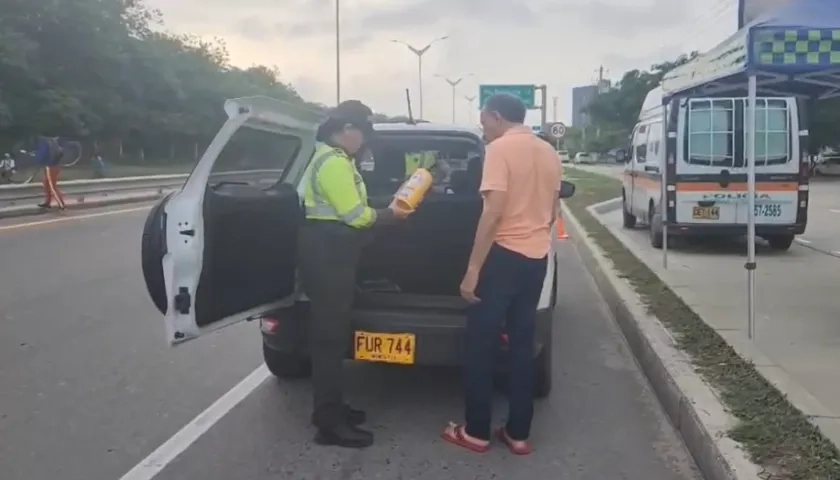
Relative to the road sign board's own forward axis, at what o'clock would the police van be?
The police van is roughly at 12 o'clock from the road sign board.

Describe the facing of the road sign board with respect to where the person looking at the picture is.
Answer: facing the viewer

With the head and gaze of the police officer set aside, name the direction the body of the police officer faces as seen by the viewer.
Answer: to the viewer's right

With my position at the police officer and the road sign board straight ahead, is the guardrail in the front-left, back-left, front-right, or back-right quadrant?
front-left

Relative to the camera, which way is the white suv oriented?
away from the camera

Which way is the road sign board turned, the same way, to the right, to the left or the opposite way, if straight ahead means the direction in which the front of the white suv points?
the opposite way

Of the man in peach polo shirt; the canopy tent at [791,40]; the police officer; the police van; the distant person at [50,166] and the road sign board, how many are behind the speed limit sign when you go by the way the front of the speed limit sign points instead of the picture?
1

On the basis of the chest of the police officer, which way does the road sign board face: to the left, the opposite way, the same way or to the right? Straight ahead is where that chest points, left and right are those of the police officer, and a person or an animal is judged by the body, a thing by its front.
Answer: to the right

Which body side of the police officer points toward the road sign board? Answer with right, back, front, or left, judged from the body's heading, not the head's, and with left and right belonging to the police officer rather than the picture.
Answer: left

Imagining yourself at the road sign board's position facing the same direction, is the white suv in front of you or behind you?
in front

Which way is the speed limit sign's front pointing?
toward the camera

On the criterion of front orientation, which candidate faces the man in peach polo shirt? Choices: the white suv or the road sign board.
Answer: the road sign board

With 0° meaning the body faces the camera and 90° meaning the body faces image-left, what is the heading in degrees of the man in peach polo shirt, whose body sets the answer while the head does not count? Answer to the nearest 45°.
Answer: approximately 135°

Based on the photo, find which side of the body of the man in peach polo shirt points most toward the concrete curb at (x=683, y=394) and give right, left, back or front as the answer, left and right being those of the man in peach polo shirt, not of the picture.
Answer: right

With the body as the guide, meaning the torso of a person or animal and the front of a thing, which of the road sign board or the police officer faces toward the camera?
the road sign board

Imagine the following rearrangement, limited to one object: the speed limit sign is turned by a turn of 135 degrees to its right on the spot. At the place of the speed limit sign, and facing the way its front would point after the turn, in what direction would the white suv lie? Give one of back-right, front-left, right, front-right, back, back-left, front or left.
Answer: back-left

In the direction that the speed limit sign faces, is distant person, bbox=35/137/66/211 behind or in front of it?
in front
